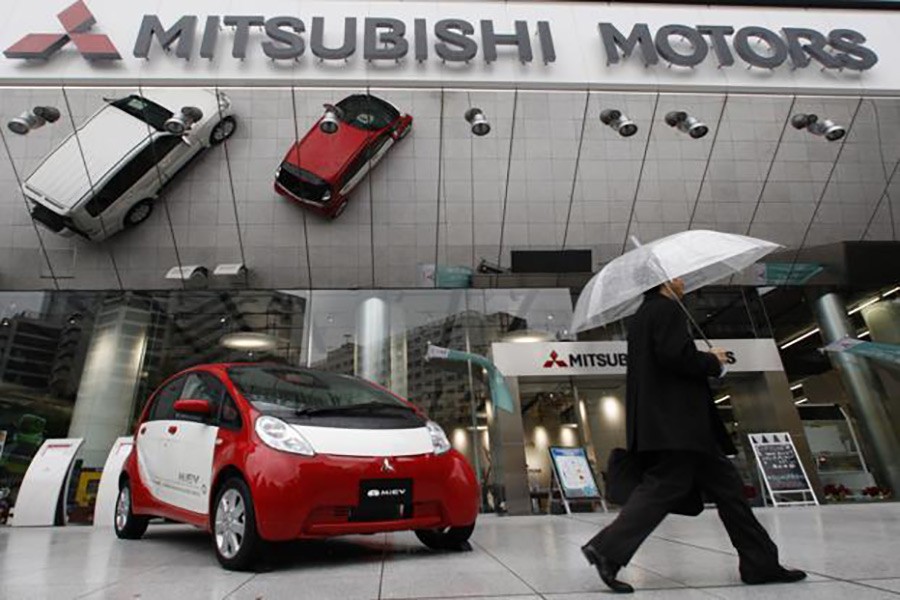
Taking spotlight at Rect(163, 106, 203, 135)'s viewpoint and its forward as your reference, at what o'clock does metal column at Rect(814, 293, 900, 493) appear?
The metal column is roughly at 8 o'clock from the spotlight.

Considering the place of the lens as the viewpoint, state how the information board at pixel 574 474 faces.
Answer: facing the viewer

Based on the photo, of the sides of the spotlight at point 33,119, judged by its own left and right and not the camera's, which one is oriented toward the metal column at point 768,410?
left

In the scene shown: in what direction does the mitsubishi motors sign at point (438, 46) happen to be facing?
toward the camera

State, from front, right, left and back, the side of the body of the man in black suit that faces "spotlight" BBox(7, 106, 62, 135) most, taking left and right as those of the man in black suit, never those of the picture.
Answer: back

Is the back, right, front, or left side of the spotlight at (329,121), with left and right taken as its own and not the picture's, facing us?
front

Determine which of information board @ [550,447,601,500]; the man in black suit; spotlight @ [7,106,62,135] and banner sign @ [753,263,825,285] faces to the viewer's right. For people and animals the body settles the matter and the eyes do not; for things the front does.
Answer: the man in black suit

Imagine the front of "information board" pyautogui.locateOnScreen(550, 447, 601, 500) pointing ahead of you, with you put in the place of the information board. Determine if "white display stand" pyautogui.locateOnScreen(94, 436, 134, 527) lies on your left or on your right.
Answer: on your right

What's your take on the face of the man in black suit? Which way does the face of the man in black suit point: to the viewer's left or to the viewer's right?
to the viewer's right

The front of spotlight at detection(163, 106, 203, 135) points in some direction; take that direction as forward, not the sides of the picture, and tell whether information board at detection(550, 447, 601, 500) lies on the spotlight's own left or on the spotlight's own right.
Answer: on the spotlight's own left

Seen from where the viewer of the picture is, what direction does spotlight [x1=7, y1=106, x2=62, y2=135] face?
facing the viewer and to the left of the viewer

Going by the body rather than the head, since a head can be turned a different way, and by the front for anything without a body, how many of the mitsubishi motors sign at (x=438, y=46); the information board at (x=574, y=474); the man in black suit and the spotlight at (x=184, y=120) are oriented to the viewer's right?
1
